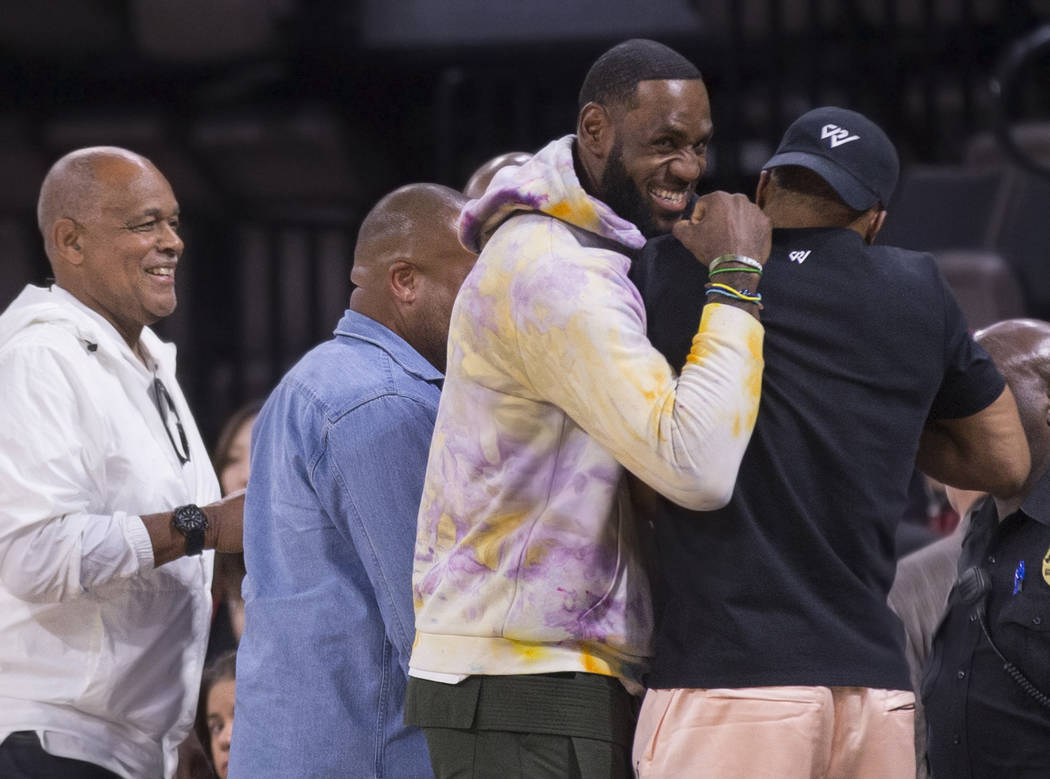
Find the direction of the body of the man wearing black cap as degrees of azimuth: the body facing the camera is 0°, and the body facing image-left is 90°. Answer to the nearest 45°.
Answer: approximately 180°

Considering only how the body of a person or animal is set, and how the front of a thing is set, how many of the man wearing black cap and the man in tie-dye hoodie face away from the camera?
1

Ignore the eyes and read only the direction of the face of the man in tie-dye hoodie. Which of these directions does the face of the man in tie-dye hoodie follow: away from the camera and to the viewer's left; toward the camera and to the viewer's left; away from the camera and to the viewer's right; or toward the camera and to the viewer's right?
toward the camera and to the viewer's right

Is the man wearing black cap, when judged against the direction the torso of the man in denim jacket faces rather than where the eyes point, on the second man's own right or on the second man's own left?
on the second man's own right

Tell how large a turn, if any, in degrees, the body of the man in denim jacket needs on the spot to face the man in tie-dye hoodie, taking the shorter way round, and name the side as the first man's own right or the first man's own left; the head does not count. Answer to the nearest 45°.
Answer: approximately 90° to the first man's own right

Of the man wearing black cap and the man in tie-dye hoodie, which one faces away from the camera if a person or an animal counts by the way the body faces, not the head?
the man wearing black cap
